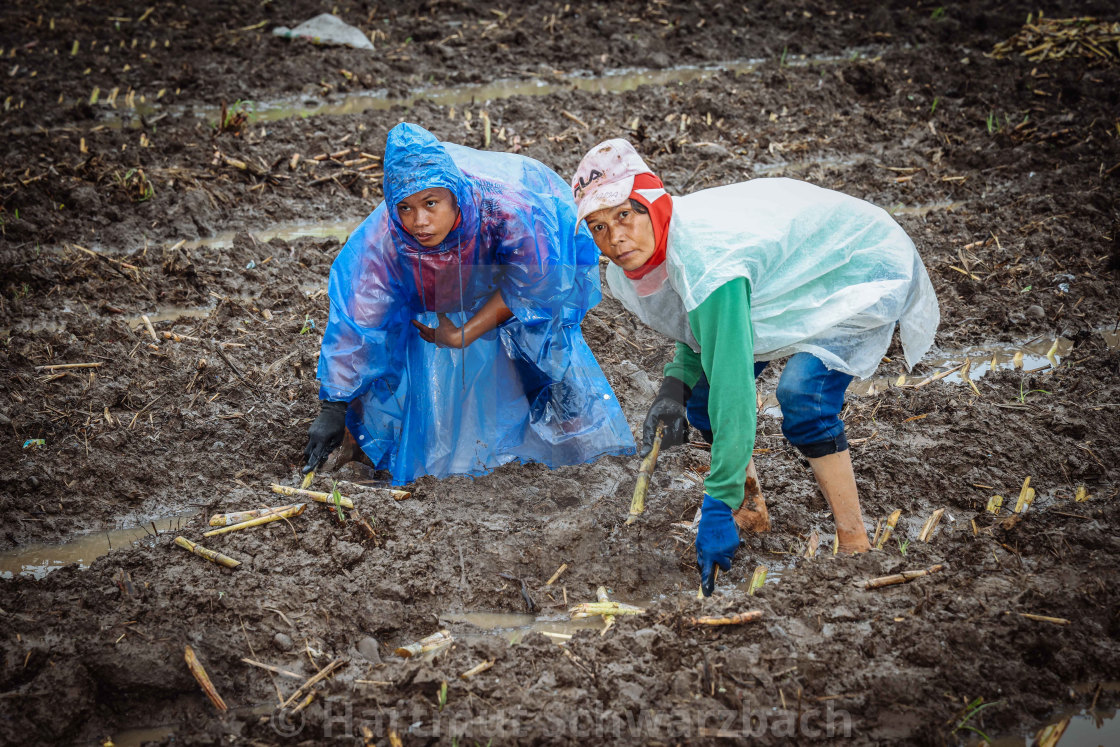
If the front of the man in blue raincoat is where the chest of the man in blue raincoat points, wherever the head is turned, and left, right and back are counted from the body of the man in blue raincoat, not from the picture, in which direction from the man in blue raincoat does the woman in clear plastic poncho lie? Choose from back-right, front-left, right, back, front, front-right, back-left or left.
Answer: left

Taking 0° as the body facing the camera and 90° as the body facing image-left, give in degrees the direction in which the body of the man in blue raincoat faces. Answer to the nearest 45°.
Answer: approximately 45°

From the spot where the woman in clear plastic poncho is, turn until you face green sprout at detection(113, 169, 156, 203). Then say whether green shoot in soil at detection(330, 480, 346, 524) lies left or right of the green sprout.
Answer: left

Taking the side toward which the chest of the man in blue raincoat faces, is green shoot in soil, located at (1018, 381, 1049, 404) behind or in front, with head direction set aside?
behind

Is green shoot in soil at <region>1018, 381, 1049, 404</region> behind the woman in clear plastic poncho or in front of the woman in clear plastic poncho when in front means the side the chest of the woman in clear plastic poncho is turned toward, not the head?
behind

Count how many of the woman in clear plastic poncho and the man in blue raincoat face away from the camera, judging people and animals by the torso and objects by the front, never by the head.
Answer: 0
